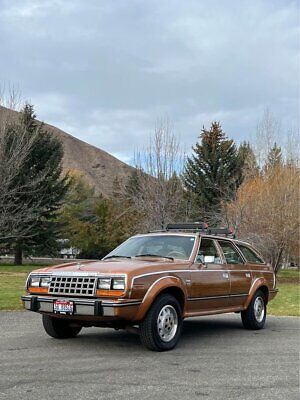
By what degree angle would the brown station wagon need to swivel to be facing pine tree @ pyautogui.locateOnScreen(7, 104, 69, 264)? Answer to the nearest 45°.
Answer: approximately 135° to its right

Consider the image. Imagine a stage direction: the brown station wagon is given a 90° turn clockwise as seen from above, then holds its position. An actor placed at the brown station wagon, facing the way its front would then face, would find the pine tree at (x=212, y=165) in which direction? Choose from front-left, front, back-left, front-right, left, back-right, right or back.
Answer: front-right

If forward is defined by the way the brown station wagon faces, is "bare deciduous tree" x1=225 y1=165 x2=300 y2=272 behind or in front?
behind

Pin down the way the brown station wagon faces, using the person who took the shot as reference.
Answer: facing the viewer and to the left of the viewer
